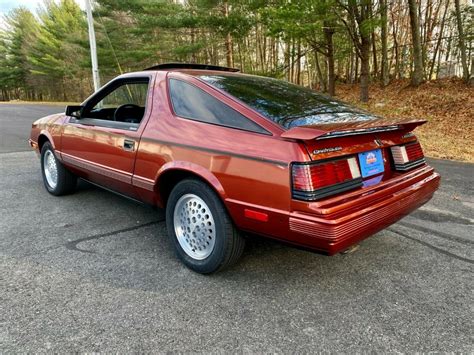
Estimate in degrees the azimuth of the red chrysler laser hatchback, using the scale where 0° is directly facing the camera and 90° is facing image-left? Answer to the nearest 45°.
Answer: approximately 135°
